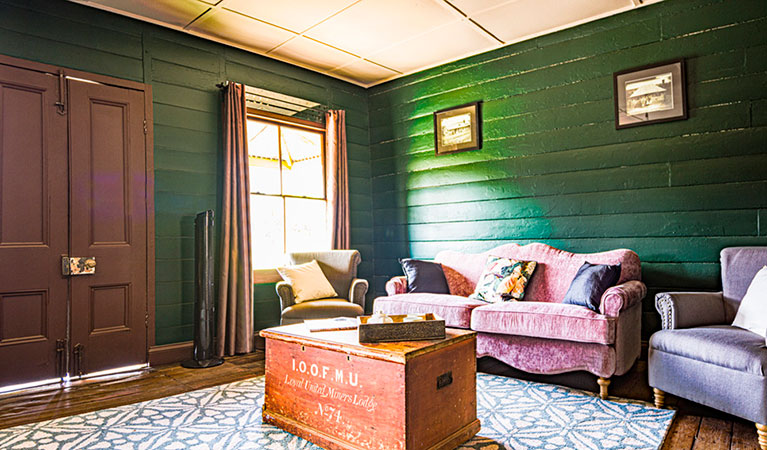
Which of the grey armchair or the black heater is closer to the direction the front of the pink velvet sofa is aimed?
the black heater

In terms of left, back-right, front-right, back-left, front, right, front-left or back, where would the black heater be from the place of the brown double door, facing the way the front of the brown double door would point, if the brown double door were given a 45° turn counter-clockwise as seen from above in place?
front

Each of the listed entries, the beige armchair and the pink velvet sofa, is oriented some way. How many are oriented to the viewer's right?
0

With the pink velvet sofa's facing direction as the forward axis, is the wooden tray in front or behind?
in front

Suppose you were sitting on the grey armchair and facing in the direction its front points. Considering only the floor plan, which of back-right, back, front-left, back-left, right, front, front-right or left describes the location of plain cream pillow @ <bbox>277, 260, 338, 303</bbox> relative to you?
front-right

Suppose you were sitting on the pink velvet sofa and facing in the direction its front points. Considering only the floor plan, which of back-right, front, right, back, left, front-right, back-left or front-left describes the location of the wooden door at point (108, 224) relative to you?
front-right

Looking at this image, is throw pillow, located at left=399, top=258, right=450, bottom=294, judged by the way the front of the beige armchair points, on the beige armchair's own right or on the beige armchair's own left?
on the beige armchair's own left

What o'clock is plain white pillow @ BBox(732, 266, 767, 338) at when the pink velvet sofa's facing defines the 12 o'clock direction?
The plain white pillow is roughly at 8 o'clock from the pink velvet sofa.

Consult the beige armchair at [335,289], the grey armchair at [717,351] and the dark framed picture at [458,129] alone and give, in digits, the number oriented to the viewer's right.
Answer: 0

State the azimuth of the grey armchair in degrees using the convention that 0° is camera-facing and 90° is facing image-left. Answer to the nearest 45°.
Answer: approximately 45°

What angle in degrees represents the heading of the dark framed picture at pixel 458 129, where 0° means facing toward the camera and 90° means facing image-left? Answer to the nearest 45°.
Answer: approximately 45°

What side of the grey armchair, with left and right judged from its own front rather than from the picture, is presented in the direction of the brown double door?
front

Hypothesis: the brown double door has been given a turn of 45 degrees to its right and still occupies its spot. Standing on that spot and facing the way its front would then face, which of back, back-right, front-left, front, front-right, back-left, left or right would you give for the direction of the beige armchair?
left

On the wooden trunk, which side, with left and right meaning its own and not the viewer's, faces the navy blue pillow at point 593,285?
back

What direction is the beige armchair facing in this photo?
toward the camera

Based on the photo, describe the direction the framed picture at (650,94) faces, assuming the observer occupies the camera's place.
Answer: facing the viewer and to the left of the viewer
